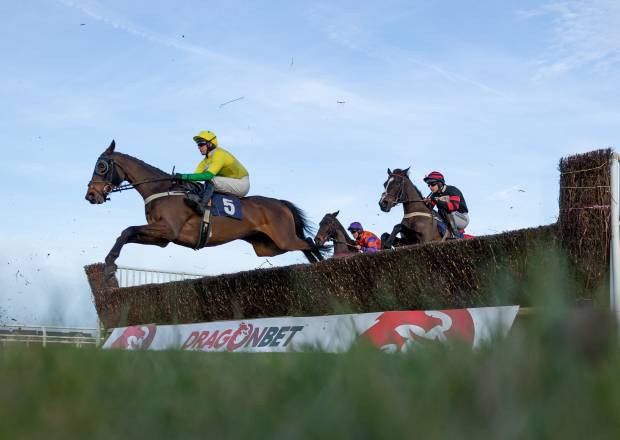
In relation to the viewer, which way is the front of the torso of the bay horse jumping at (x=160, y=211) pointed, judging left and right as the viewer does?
facing to the left of the viewer

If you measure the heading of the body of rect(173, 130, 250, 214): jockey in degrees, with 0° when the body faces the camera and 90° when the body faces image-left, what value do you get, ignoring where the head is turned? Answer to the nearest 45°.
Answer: approximately 90°

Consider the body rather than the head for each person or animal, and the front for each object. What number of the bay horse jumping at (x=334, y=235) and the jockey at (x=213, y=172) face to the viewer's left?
2

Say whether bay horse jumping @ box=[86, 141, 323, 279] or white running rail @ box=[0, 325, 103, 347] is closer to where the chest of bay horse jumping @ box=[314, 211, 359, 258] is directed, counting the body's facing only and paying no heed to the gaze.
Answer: the bay horse jumping

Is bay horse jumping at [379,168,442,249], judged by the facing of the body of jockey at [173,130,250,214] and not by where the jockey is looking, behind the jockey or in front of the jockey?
behind

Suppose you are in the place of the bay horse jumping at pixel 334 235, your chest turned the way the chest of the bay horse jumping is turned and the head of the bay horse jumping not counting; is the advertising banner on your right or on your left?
on your left

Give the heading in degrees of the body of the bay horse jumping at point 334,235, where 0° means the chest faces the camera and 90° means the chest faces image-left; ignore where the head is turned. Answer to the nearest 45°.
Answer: approximately 90°

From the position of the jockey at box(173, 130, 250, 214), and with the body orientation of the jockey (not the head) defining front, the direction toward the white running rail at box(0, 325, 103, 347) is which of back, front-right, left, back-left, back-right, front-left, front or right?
front-right

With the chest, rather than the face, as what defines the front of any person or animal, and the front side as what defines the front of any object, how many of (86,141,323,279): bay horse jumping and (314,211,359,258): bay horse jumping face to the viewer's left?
2

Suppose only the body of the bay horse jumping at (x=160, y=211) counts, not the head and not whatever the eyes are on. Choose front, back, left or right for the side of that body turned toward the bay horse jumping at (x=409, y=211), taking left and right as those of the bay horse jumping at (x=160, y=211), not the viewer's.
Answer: back

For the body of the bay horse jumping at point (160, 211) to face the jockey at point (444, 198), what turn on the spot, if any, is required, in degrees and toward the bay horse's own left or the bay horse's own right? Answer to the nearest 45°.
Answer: approximately 180°
